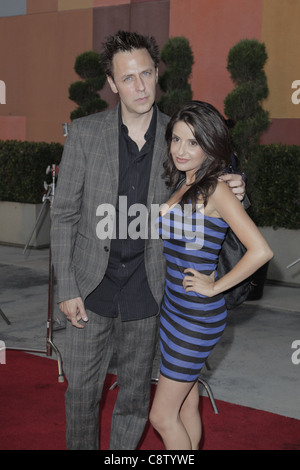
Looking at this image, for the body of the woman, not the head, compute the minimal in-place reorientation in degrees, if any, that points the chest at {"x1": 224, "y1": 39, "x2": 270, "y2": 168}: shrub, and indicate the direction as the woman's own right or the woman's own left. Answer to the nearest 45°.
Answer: approximately 135° to the woman's own right

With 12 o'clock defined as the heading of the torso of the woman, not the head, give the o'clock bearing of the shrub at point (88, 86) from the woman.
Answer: The shrub is roughly at 4 o'clock from the woman.

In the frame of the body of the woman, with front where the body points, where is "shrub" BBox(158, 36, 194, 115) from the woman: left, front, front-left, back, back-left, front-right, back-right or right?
back-right

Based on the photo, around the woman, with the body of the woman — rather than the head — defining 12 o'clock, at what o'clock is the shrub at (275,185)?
The shrub is roughly at 5 o'clock from the woman.

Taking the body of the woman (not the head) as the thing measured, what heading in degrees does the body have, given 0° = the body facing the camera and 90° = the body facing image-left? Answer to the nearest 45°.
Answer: approximately 45°

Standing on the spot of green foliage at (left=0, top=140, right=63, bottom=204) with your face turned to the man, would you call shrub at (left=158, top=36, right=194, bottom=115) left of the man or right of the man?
left
